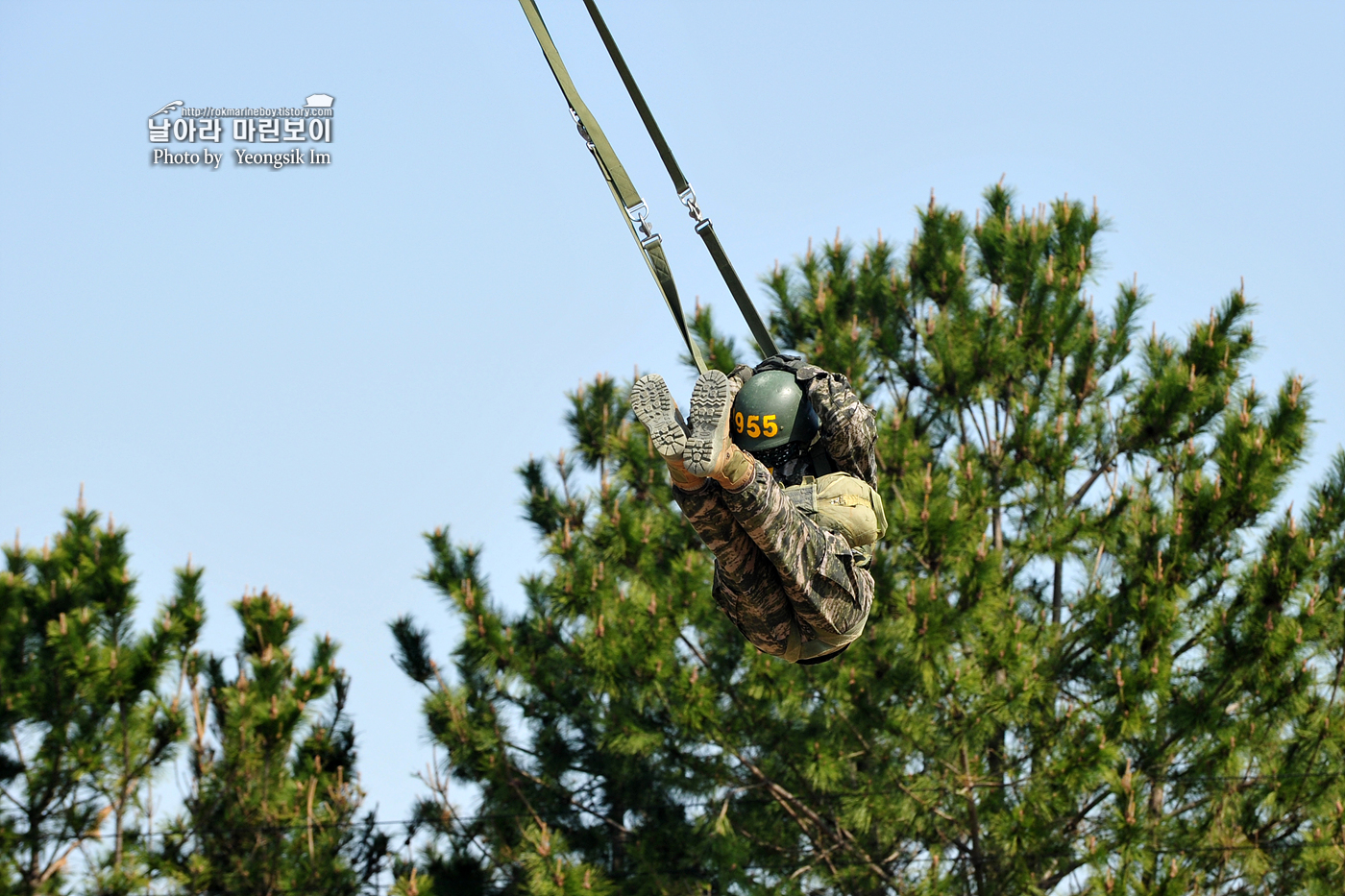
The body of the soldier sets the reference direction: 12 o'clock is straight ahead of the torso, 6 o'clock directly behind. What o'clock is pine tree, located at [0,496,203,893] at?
The pine tree is roughly at 3 o'clock from the soldier.

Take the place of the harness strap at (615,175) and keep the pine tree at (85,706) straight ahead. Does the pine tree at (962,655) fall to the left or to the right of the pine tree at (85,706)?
right

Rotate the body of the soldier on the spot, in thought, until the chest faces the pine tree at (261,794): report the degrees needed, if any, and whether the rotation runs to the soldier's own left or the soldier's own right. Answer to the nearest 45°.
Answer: approximately 90° to the soldier's own right

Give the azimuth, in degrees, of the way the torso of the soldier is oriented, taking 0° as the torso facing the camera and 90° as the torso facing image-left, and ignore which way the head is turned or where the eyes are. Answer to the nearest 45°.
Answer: approximately 45°

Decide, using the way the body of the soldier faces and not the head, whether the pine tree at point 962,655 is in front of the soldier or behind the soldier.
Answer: behind

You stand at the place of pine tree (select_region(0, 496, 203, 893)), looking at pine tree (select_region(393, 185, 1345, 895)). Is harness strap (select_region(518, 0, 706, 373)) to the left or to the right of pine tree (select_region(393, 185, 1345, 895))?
right
